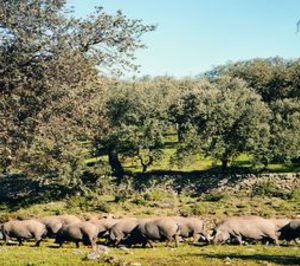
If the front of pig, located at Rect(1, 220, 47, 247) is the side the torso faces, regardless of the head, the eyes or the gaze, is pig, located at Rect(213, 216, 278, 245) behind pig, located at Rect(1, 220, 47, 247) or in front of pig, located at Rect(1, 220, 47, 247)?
behind

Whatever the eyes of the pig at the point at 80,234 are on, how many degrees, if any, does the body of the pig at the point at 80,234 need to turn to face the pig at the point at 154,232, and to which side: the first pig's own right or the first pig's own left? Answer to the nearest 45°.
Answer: approximately 180°

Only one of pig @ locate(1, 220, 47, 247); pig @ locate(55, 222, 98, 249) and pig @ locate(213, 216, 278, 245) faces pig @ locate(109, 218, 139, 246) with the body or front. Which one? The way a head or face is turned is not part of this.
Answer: pig @ locate(213, 216, 278, 245)

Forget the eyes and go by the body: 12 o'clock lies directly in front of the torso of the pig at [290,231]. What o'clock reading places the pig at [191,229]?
the pig at [191,229] is roughly at 12 o'clock from the pig at [290,231].

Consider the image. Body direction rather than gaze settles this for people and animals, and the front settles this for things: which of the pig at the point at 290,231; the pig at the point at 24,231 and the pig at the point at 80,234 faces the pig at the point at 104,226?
the pig at the point at 290,231

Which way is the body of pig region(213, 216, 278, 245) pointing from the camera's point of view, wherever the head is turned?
to the viewer's left

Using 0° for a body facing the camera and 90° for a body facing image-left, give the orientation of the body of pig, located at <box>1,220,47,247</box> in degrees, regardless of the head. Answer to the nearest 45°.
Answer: approximately 90°
